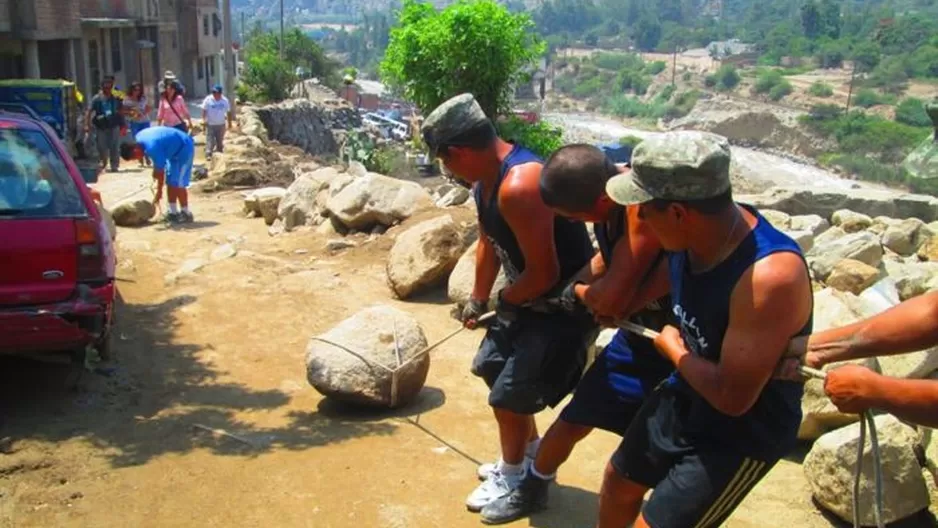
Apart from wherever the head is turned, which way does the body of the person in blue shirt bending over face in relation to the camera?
to the viewer's left

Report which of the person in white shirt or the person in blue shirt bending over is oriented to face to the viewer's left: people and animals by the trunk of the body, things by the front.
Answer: the person in blue shirt bending over

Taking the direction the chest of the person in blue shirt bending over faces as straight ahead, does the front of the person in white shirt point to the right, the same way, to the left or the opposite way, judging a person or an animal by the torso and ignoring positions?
to the left

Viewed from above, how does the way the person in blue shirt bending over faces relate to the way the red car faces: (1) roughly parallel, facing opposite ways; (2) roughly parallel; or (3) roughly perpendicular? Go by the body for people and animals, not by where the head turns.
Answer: roughly perpendicular

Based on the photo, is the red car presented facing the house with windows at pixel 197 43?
yes

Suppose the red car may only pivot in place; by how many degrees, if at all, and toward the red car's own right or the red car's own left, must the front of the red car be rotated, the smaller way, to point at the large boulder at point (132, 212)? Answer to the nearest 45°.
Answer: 0° — it already faces it

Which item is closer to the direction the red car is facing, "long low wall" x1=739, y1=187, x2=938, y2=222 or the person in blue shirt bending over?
the person in blue shirt bending over

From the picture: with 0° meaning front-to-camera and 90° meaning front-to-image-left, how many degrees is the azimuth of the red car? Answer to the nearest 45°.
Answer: approximately 180°

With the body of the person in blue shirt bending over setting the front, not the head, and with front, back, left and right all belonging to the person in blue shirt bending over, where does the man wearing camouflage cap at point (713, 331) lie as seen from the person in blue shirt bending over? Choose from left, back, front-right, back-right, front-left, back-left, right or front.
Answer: left

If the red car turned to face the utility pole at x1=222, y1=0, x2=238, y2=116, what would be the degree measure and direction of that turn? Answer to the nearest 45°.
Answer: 0° — it already faces it

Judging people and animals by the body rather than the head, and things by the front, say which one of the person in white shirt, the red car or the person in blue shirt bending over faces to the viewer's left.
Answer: the person in blue shirt bending over

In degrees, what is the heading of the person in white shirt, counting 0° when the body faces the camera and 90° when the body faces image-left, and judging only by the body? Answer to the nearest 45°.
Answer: approximately 0°

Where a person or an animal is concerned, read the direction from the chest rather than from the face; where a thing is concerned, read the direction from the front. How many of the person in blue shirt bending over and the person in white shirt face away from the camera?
0

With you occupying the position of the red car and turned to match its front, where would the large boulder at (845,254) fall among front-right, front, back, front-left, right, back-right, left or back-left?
right
